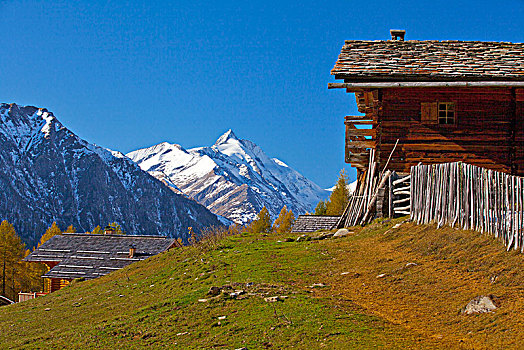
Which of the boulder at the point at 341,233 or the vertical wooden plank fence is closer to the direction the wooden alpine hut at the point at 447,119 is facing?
the boulder

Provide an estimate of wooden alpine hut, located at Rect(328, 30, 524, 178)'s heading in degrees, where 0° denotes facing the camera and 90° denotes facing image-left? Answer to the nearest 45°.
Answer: approximately 90°

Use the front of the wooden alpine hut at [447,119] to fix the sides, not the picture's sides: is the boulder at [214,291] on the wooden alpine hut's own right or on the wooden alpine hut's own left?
on the wooden alpine hut's own left
